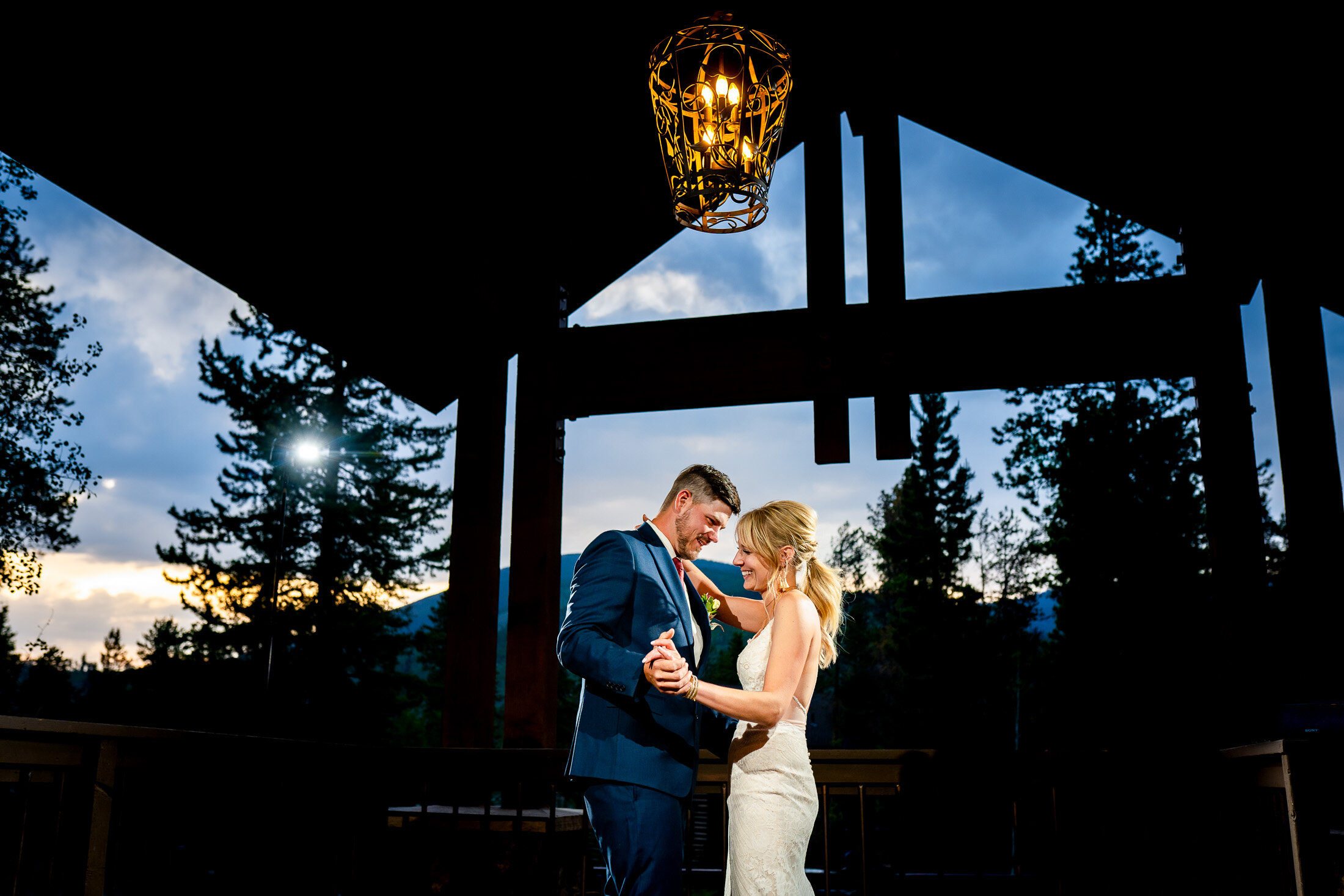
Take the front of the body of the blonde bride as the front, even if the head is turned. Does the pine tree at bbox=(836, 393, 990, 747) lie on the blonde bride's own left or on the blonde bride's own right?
on the blonde bride's own right

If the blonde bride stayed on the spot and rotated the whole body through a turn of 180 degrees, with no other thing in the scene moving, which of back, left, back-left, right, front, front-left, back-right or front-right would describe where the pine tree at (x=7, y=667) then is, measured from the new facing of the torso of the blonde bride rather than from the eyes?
back-left

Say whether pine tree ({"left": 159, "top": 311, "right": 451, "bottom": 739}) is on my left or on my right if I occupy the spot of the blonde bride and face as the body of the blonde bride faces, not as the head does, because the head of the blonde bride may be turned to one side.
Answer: on my right

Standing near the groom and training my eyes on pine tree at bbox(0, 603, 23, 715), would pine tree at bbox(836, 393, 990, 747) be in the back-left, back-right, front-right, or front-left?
front-right

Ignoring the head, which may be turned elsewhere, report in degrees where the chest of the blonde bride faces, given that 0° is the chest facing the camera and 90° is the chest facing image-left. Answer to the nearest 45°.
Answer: approximately 90°

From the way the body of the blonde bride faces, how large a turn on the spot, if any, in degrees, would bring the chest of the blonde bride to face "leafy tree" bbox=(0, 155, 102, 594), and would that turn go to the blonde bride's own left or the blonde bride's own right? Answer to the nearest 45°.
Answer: approximately 45° to the blonde bride's own right

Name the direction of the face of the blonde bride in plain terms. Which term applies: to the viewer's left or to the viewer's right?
to the viewer's left
